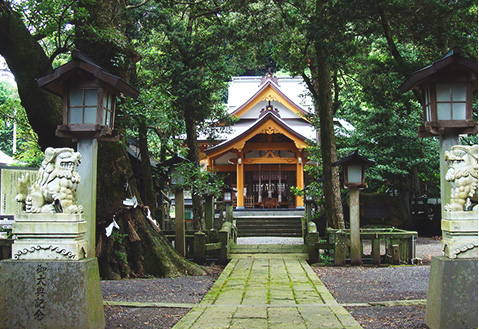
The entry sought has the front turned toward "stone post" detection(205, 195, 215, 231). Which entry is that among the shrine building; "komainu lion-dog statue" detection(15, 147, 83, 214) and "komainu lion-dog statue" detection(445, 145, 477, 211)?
the shrine building

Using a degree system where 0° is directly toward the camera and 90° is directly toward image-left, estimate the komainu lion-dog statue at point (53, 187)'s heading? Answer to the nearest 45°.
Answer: approximately 315°

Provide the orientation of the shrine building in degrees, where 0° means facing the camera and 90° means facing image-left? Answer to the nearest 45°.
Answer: approximately 0°

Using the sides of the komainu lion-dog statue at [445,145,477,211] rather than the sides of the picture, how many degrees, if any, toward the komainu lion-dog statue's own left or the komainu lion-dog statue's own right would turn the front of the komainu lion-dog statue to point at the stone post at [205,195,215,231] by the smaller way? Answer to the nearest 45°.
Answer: approximately 90° to the komainu lion-dog statue's own right

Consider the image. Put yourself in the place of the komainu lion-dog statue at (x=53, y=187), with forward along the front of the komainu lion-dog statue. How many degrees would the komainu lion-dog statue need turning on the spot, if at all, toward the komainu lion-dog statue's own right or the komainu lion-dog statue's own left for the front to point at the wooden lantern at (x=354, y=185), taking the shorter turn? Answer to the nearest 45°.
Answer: approximately 90° to the komainu lion-dog statue's own left

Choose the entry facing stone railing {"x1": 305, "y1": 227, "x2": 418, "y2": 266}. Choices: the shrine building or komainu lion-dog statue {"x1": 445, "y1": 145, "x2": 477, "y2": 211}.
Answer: the shrine building

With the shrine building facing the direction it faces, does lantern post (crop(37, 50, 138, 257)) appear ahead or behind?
ahead

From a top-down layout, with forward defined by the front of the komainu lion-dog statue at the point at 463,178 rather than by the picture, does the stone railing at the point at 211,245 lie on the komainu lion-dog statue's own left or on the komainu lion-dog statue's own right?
on the komainu lion-dog statue's own right

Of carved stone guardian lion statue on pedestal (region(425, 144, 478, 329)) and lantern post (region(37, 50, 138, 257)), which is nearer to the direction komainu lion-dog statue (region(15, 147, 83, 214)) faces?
the carved stone guardian lion statue on pedestal

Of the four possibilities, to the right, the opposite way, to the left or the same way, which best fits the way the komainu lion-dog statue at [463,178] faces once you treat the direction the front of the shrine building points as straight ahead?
to the right

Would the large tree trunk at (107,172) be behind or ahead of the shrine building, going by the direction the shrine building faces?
ahead

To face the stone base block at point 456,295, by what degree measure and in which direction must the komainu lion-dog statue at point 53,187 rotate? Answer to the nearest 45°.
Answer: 0° — it already faces it

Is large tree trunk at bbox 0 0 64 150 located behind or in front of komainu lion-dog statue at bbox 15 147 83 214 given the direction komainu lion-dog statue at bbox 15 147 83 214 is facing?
behind

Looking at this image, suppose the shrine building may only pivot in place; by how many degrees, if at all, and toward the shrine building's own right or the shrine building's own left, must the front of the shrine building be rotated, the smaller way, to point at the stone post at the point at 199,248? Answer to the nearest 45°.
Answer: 0° — it already faces it
